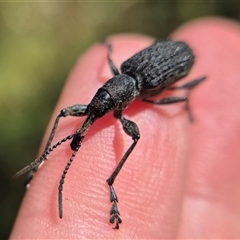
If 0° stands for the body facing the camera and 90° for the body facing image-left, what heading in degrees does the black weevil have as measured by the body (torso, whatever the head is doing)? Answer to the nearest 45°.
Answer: approximately 45°
